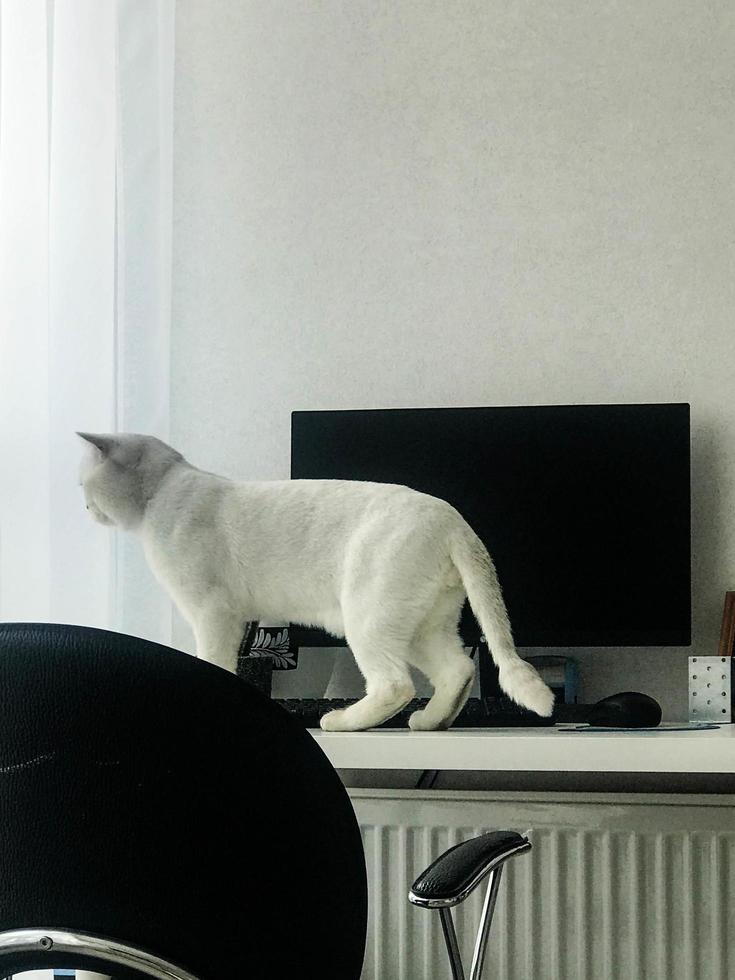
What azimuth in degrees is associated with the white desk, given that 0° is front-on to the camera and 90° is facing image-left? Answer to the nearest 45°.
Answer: approximately 0°

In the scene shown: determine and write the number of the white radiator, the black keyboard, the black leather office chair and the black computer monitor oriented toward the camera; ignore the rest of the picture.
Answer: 3

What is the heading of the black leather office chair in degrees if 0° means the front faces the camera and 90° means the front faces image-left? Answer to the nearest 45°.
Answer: approximately 225°

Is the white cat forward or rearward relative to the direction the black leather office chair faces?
forward

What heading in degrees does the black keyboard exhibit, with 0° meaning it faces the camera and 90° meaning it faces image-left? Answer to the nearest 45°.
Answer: approximately 0°

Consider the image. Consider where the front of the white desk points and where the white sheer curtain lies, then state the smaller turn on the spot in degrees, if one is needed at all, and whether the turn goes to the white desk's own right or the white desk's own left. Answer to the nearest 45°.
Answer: approximately 135° to the white desk's own right

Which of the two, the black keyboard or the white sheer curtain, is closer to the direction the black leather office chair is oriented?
the black keyboard

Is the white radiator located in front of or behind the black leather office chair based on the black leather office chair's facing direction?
in front

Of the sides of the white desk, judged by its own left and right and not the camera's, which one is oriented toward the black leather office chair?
front

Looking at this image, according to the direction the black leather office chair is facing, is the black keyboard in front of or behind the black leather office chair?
in front

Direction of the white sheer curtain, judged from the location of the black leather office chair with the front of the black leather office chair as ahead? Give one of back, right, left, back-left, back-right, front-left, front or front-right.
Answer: front-left
